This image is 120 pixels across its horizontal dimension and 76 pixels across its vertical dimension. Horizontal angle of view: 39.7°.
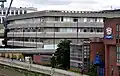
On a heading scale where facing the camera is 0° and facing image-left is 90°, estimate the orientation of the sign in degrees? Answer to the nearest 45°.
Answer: approximately 0°
